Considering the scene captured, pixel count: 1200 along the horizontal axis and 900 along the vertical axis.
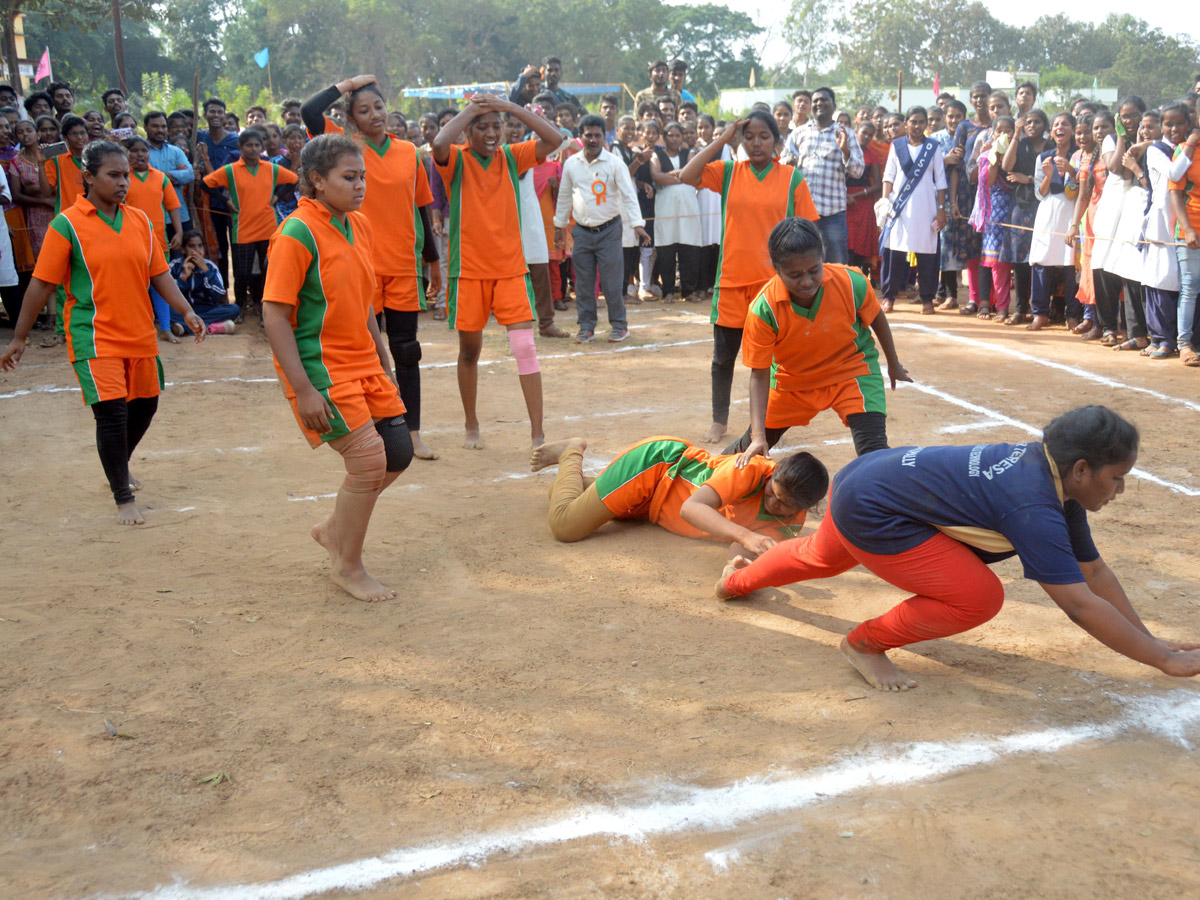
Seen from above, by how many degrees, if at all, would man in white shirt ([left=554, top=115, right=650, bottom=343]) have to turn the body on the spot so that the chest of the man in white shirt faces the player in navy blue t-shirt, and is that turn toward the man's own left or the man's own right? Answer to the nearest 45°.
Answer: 0° — they already face them

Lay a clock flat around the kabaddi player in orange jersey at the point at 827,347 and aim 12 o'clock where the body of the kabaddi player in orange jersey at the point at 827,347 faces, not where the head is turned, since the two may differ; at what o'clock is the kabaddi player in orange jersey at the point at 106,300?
the kabaddi player in orange jersey at the point at 106,300 is roughly at 3 o'clock from the kabaddi player in orange jersey at the point at 827,347.

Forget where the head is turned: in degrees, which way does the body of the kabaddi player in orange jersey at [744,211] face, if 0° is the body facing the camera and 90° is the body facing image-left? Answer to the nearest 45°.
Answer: approximately 0°

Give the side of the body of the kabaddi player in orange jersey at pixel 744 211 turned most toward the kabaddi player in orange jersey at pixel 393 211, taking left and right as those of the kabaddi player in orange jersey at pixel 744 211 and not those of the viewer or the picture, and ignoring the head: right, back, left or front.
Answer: right

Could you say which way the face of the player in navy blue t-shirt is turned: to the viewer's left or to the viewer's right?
to the viewer's right

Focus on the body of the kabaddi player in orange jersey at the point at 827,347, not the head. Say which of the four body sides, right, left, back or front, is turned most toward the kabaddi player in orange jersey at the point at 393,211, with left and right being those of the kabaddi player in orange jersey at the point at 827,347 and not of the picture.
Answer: right

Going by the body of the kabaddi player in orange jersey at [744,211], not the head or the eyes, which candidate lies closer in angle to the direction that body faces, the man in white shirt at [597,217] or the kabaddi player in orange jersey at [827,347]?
the kabaddi player in orange jersey

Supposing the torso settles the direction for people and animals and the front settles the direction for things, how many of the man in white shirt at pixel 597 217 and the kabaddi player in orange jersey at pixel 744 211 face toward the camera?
2
